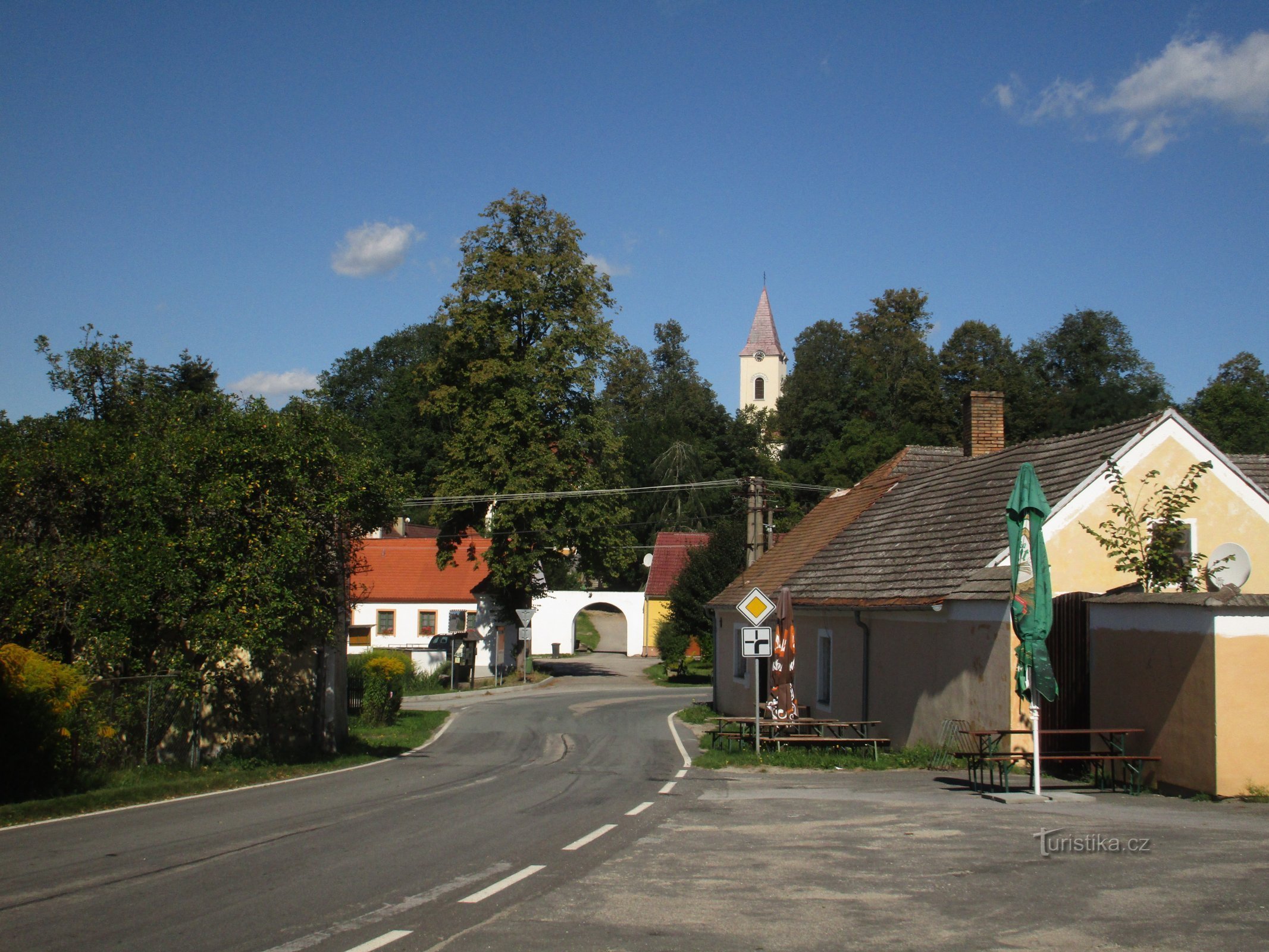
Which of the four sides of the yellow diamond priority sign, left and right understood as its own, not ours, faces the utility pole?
back

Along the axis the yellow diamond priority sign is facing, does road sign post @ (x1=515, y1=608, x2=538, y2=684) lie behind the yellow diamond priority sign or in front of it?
behind

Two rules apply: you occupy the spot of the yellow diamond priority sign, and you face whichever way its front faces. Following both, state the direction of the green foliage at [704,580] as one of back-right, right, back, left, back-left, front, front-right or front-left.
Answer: back

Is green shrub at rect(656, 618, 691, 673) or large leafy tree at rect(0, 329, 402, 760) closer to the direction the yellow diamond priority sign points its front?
the large leafy tree

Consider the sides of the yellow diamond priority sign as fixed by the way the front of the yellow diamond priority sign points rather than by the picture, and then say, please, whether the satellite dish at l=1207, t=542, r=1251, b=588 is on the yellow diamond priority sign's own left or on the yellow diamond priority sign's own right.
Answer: on the yellow diamond priority sign's own left

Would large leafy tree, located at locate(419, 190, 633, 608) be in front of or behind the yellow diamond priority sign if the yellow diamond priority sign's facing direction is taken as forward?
behind

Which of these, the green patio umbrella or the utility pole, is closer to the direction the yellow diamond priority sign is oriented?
the green patio umbrella

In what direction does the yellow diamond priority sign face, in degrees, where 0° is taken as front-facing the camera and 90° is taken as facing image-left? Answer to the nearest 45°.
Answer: approximately 0°

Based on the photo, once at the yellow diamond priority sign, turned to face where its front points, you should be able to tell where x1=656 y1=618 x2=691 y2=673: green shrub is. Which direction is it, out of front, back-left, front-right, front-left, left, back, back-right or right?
back

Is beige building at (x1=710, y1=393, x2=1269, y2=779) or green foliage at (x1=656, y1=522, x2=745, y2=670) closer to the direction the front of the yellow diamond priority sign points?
the beige building

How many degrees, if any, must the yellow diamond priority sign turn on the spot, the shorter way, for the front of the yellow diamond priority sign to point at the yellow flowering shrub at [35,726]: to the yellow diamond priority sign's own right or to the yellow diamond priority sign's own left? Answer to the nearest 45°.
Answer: approximately 45° to the yellow diamond priority sign's own right

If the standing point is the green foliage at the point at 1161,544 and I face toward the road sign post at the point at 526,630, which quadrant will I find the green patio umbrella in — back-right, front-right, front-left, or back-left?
back-left

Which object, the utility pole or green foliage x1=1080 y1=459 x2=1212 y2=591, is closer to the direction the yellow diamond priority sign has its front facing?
the green foliage
